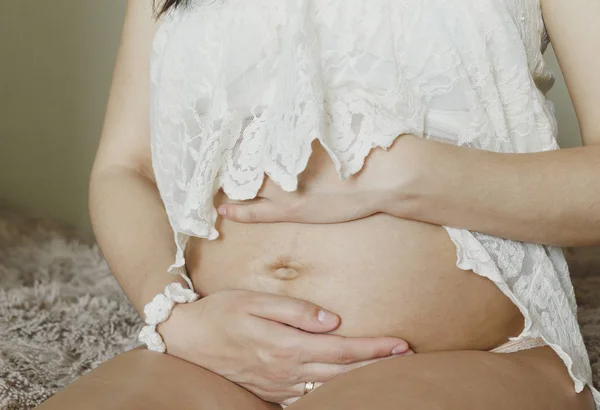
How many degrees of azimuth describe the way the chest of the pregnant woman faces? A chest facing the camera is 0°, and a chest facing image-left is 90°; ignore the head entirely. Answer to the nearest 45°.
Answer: approximately 45°
